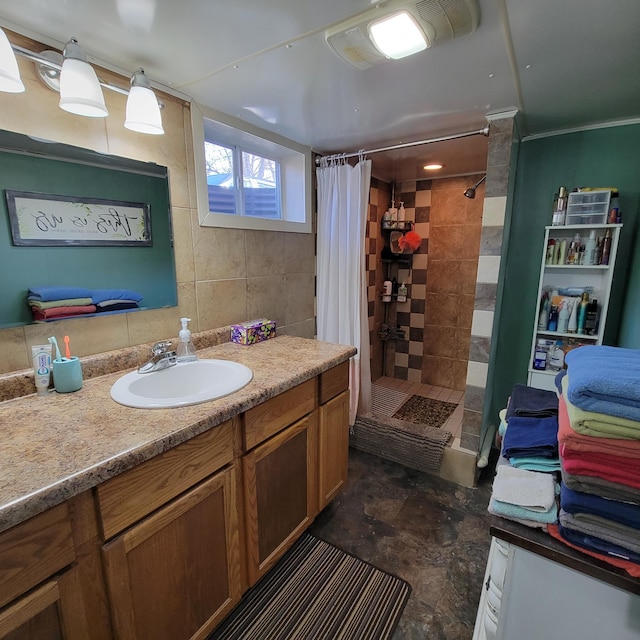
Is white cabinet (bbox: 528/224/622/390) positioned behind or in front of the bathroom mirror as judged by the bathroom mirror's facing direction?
in front

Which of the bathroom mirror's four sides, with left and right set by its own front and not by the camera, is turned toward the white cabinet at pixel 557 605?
front

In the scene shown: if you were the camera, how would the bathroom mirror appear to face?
facing the viewer and to the right of the viewer

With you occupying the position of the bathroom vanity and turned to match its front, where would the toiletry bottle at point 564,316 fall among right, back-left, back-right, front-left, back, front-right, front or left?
front-left

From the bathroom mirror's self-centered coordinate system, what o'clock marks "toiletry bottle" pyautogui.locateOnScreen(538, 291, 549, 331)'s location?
The toiletry bottle is roughly at 11 o'clock from the bathroom mirror.

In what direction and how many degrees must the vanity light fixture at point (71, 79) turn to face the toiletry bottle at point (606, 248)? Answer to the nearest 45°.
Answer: approximately 45° to its left

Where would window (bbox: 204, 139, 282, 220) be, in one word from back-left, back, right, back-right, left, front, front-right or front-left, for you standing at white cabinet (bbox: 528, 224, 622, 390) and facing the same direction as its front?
front-right

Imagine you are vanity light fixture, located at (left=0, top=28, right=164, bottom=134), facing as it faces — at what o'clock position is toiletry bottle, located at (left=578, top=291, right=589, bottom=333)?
The toiletry bottle is roughly at 11 o'clock from the vanity light fixture.

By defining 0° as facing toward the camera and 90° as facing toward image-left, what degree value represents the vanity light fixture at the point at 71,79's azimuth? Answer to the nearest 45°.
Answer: approximately 315°

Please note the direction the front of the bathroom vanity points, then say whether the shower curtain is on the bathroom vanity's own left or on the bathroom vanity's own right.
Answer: on the bathroom vanity's own left

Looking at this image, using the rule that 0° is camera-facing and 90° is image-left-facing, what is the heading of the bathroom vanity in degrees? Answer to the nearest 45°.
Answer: approximately 315°
